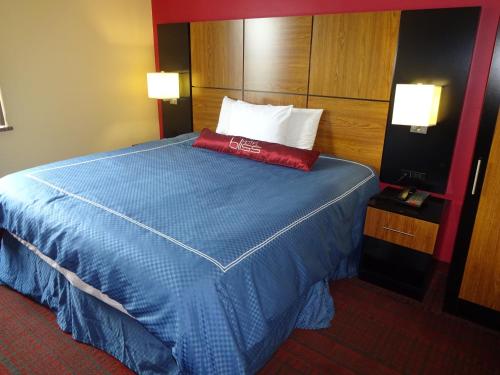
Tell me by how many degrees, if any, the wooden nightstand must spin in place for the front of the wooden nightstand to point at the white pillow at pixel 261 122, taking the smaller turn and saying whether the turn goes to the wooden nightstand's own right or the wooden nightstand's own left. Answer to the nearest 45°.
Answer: approximately 90° to the wooden nightstand's own right

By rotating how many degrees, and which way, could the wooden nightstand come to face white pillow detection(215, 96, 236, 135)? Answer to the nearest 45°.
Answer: approximately 90° to its right

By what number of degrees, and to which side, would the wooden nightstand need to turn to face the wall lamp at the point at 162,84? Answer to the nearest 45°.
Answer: approximately 90° to its right

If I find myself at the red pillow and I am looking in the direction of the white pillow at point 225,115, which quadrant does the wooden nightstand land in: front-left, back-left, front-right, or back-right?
back-right

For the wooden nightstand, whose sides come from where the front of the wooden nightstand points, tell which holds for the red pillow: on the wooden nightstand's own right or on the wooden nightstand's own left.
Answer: on the wooden nightstand's own right

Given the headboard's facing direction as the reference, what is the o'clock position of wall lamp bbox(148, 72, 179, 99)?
The wall lamp is roughly at 2 o'clock from the headboard.

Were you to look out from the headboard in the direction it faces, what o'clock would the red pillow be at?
The red pillow is roughly at 12 o'clock from the headboard.

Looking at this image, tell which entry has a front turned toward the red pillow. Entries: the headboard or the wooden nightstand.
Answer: the headboard
